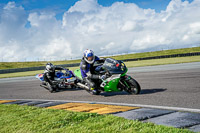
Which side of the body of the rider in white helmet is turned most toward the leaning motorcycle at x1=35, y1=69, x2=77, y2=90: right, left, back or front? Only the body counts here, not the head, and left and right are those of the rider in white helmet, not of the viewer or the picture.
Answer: back

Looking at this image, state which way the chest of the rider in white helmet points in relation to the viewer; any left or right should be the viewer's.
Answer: facing the viewer and to the right of the viewer
